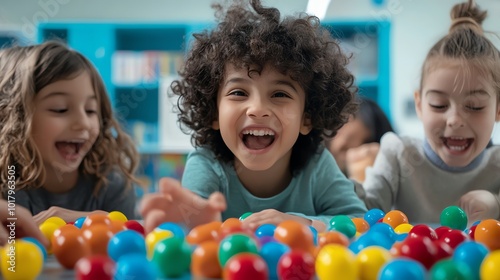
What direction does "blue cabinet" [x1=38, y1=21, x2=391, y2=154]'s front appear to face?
toward the camera

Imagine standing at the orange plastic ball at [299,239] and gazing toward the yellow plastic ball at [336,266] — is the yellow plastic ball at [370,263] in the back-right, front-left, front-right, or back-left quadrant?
front-left

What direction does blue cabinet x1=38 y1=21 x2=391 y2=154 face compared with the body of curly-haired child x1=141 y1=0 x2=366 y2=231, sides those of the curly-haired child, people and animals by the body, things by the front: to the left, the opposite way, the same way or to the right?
the same way

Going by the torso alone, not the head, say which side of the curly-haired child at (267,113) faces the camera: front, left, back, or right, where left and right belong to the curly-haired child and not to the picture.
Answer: front

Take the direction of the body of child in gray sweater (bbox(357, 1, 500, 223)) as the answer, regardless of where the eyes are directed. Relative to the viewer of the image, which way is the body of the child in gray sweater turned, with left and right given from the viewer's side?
facing the viewer

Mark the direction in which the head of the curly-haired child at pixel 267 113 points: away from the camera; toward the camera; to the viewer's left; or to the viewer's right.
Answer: toward the camera

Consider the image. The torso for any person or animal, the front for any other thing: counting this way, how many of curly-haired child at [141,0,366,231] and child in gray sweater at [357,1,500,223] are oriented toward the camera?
2

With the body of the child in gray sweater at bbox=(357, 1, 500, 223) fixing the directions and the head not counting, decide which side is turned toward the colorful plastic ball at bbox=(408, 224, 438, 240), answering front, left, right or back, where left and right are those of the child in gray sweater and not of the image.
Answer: front

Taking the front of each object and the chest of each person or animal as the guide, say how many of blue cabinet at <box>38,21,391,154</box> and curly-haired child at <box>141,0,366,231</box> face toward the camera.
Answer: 2

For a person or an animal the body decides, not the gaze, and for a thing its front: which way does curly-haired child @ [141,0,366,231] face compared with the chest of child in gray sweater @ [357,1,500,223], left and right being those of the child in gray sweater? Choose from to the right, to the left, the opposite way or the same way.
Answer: the same way

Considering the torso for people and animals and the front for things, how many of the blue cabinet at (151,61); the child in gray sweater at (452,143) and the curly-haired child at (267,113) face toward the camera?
3

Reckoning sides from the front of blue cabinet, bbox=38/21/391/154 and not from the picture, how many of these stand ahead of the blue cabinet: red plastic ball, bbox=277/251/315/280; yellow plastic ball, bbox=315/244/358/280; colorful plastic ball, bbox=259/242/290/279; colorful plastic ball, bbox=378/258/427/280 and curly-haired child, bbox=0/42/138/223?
5

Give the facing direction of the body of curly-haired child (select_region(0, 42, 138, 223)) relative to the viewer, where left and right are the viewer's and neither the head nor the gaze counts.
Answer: facing the viewer and to the right of the viewer

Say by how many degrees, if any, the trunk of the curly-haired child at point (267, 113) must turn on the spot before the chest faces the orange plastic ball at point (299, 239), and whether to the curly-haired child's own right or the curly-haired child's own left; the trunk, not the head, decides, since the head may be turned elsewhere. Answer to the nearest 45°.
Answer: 0° — they already face it

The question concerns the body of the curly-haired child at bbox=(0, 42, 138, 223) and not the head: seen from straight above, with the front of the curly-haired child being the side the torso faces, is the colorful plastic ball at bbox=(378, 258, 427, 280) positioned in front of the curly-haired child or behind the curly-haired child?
in front

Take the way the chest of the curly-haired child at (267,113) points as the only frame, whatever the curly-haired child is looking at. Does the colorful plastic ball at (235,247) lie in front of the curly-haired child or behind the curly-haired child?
in front

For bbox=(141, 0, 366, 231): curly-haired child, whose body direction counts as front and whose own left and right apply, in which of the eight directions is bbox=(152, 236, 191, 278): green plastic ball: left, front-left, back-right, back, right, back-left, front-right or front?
front

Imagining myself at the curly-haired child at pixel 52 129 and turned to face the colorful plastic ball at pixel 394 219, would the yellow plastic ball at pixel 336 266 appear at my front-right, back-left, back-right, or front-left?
front-right
